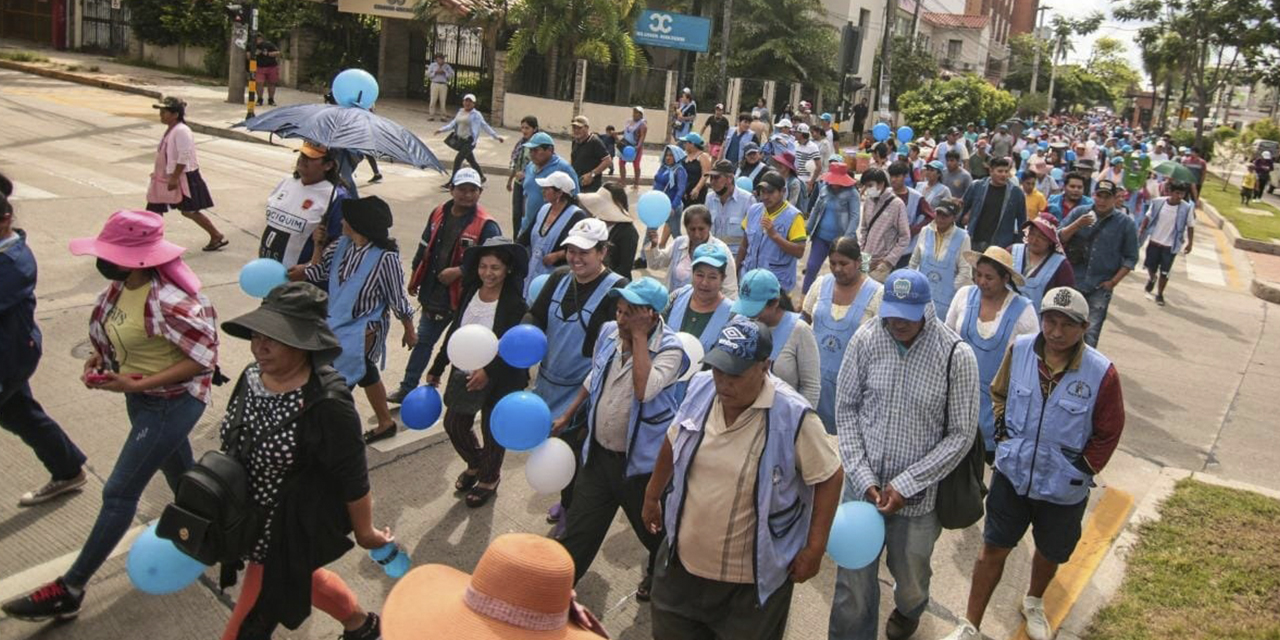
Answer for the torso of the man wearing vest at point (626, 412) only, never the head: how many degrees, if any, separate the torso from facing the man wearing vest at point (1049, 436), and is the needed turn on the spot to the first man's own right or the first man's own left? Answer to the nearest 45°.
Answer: approximately 135° to the first man's own left

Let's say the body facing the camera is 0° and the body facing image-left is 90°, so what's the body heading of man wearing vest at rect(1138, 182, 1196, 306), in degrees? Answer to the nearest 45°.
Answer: approximately 0°

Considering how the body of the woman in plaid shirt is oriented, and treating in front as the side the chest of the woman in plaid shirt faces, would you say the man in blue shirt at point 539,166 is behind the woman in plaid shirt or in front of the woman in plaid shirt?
behind

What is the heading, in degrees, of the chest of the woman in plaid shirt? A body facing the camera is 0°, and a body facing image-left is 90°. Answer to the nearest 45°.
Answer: approximately 45°

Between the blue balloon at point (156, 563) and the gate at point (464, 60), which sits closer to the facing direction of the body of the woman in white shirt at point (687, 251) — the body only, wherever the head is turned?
the blue balloon

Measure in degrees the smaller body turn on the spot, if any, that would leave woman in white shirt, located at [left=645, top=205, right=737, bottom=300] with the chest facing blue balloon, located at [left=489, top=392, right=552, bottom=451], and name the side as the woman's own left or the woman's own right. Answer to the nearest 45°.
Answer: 0° — they already face it
